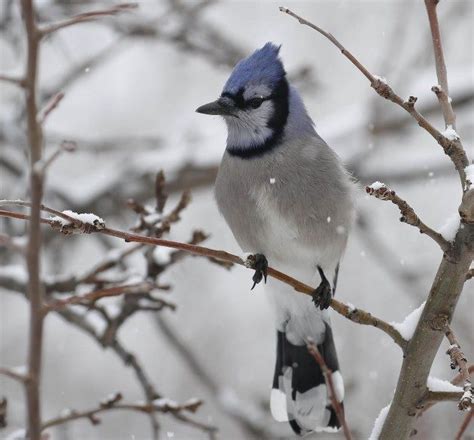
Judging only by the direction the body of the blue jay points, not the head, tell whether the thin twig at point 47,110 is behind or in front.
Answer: in front

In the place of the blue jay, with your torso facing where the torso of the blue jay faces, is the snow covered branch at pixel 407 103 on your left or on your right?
on your left

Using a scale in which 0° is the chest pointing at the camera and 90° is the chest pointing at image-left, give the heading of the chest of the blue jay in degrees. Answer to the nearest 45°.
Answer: approximately 45°

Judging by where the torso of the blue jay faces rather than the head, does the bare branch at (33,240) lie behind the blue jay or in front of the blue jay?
in front
